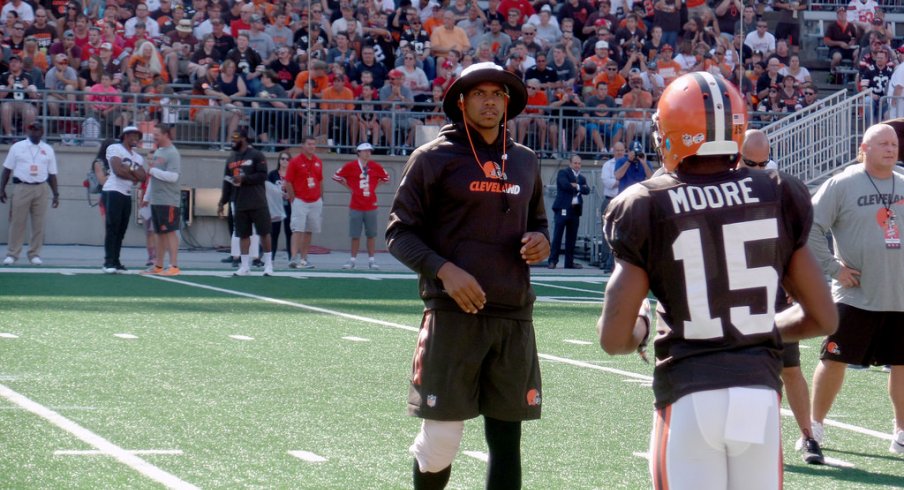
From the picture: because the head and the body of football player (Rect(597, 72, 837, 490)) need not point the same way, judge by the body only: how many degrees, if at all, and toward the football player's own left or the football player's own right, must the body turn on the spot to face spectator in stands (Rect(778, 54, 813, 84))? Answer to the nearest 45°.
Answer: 0° — they already face them

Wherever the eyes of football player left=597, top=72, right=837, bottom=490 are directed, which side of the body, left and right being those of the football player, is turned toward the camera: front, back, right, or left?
back

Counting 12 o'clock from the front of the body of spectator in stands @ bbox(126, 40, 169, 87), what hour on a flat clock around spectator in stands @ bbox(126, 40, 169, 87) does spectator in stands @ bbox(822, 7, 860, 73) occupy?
spectator in stands @ bbox(822, 7, 860, 73) is roughly at 9 o'clock from spectator in stands @ bbox(126, 40, 169, 87).

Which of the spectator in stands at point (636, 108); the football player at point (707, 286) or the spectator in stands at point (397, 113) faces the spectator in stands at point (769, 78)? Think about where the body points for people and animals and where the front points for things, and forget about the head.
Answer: the football player

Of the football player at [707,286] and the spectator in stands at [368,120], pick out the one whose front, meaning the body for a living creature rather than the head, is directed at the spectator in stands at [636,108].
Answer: the football player

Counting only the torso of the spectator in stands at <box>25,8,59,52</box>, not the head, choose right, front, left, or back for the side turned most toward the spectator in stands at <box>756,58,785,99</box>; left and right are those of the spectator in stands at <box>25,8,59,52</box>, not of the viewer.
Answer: left

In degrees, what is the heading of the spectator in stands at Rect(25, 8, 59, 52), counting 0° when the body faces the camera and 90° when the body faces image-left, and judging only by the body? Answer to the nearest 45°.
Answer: approximately 0°

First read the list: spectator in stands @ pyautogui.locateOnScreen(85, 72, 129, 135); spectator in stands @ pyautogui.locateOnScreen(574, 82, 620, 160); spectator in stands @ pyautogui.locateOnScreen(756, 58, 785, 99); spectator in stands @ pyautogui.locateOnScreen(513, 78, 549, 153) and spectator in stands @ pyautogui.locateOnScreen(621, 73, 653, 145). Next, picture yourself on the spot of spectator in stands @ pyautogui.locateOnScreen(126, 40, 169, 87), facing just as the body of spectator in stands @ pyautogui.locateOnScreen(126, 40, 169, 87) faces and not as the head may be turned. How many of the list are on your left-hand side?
4

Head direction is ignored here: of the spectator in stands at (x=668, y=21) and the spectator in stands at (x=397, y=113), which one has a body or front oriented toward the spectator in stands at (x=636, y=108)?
the spectator in stands at (x=668, y=21)

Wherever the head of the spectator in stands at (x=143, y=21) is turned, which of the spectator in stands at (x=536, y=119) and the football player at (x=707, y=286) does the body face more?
the football player

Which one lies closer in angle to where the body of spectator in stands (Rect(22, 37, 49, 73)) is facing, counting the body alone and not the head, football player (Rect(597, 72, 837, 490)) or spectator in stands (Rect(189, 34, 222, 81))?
the football player
